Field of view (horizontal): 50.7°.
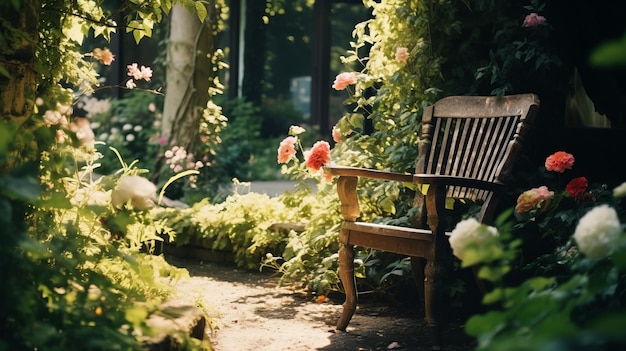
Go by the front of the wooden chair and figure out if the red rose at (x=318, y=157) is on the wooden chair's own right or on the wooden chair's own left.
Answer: on the wooden chair's own right

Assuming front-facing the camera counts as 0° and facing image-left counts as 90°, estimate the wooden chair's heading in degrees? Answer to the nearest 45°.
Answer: approximately 45°

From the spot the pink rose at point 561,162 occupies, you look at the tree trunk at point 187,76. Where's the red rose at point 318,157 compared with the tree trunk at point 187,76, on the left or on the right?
left

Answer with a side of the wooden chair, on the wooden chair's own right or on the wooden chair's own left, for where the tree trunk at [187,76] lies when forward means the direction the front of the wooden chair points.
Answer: on the wooden chair's own right

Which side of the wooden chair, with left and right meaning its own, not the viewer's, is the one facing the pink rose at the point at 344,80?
right

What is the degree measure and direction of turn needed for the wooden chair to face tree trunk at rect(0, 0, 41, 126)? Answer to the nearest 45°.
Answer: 0° — it already faces it

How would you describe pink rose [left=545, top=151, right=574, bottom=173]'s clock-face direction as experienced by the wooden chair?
The pink rose is roughly at 7 o'clock from the wooden chair.
